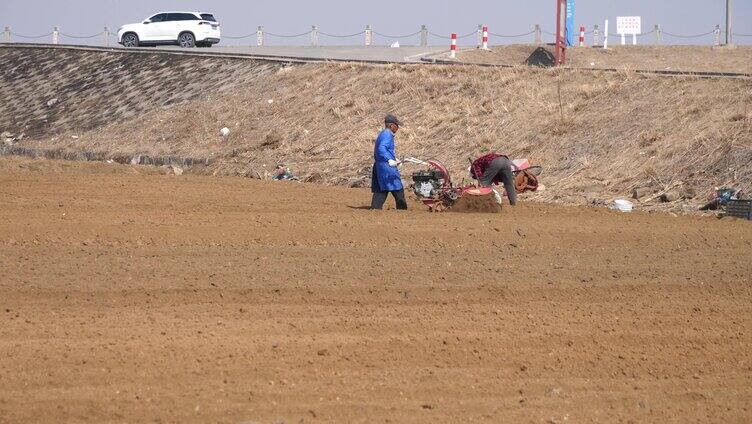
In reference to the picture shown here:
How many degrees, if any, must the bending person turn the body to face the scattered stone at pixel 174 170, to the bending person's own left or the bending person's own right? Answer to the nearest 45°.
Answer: approximately 45° to the bending person's own right

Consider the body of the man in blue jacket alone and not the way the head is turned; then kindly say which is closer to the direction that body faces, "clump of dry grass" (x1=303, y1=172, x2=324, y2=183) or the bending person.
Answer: the bending person

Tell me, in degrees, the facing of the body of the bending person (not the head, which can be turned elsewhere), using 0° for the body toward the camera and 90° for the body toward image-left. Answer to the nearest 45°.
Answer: approximately 90°

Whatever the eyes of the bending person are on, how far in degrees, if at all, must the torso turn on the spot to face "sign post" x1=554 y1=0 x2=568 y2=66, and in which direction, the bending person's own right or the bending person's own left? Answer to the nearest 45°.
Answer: approximately 90° to the bending person's own right

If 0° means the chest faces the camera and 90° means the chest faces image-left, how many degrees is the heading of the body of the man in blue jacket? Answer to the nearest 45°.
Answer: approximately 270°

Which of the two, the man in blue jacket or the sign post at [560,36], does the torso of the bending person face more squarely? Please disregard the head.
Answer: the man in blue jacket

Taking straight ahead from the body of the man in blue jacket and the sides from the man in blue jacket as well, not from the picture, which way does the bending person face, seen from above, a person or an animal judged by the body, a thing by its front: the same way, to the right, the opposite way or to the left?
the opposite way

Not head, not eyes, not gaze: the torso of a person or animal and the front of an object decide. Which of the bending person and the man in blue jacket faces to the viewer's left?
the bending person

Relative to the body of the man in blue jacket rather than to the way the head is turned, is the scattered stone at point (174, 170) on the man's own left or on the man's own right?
on the man's own left

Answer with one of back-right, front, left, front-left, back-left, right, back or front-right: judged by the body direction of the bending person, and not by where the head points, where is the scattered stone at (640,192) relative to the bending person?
back-right

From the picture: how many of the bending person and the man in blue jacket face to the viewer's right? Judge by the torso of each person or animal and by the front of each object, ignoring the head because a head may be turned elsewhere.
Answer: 1

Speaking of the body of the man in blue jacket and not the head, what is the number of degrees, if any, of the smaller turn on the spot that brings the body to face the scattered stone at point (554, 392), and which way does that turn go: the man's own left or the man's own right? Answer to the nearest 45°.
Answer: approximately 90° to the man's own right

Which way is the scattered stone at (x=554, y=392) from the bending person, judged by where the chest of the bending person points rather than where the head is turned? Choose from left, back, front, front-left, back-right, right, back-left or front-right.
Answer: left
